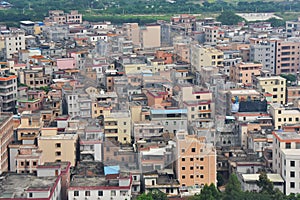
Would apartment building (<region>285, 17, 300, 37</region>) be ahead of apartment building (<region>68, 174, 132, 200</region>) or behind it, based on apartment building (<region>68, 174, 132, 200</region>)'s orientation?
behind

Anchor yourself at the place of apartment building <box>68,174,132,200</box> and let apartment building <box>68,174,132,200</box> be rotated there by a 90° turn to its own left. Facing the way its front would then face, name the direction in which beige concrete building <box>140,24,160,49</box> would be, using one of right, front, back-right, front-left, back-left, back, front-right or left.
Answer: left

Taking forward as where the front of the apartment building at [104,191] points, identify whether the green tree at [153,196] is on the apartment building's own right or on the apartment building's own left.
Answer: on the apartment building's own left

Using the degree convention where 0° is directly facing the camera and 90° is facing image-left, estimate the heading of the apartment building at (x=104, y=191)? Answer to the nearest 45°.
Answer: approximately 0°

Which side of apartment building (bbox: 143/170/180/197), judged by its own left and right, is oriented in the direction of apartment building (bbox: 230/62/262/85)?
back

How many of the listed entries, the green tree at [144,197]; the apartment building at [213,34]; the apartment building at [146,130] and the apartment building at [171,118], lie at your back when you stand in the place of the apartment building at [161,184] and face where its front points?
3

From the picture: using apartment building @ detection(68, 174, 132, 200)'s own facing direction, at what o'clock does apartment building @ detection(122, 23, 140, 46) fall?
apartment building @ detection(122, 23, 140, 46) is roughly at 6 o'clock from apartment building @ detection(68, 174, 132, 200).

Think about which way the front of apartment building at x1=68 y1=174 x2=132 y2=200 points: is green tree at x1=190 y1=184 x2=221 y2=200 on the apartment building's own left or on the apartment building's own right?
on the apartment building's own left

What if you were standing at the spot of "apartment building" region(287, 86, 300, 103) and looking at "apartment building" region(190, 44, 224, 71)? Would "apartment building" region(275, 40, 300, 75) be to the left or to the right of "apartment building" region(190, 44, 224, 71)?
right

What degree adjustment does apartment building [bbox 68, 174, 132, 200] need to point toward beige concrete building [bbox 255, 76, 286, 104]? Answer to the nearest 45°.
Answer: approximately 135° to its left

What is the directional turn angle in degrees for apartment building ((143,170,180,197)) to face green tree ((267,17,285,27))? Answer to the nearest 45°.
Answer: approximately 180°

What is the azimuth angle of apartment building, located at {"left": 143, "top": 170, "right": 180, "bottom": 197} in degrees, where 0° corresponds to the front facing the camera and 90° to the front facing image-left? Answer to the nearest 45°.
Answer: approximately 0°

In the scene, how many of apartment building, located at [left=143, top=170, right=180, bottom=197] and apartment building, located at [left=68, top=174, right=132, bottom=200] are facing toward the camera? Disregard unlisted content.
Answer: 2

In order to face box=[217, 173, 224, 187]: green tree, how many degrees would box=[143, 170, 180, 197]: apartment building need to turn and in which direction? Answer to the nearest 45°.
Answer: approximately 135° to its left

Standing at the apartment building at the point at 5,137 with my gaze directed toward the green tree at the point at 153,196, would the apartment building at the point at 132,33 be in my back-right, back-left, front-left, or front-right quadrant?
back-left
